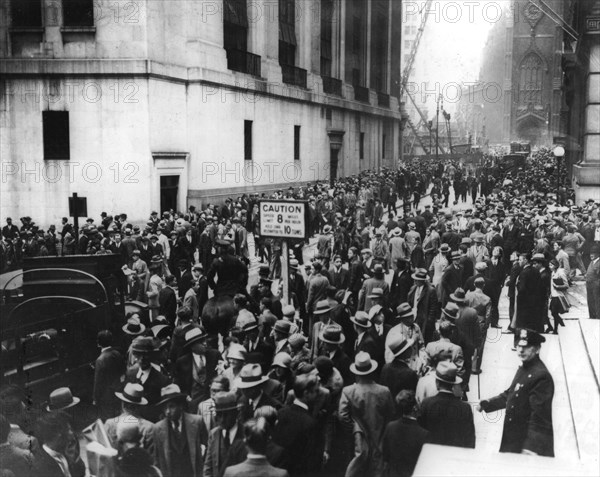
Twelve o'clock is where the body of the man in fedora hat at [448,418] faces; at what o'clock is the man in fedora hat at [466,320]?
the man in fedora hat at [466,320] is roughly at 12 o'clock from the man in fedora hat at [448,418].

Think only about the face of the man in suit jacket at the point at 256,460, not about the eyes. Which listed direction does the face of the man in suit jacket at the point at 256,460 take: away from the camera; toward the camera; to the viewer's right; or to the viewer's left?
away from the camera

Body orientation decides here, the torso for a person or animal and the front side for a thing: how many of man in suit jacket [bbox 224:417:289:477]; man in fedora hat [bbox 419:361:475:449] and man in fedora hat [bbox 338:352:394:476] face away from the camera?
3

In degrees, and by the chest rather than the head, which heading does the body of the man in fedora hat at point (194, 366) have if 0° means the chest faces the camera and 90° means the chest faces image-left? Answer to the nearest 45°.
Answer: approximately 315°

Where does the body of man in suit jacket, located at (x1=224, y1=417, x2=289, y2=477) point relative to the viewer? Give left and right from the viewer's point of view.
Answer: facing away from the viewer

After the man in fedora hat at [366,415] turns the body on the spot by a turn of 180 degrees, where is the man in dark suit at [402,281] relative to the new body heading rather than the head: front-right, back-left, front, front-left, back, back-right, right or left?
back

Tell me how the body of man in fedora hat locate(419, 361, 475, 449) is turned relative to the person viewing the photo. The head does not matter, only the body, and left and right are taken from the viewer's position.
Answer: facing away from the viewer

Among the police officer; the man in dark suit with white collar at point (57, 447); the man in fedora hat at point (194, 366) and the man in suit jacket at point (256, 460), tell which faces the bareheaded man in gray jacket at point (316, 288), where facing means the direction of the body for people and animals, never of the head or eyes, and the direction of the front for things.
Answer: the man in suit jacket at point (256, 460)

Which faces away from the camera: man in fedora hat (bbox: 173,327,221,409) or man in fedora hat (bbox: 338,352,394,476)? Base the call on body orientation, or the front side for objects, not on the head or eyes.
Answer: man in fedora hat (bbox: 338,352,394,476)

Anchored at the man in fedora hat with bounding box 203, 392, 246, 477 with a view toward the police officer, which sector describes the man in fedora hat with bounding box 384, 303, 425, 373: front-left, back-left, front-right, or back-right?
front-left

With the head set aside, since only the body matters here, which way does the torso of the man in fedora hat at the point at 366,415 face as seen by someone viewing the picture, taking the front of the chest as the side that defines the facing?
away from the camera
